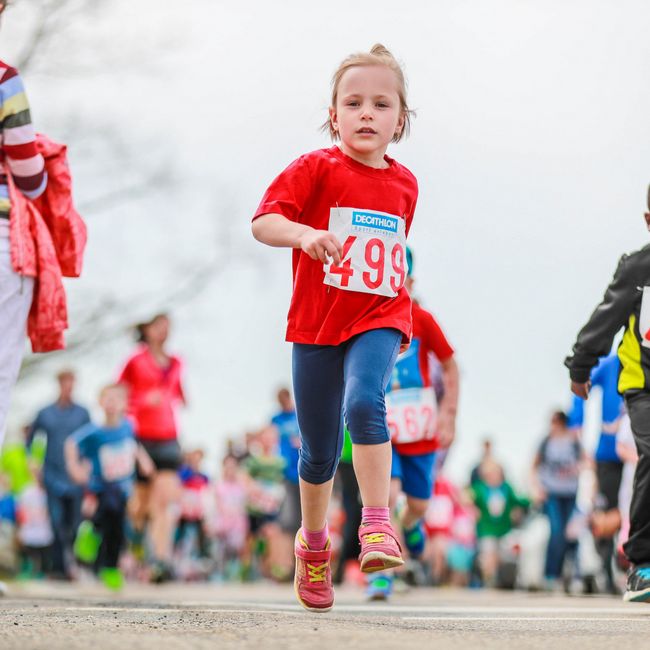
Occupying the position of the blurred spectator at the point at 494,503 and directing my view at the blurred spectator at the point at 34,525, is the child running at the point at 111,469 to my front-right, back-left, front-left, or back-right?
front-left

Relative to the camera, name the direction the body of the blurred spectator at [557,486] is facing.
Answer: toward the camera

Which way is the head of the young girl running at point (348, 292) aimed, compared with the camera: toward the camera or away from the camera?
toward the camera

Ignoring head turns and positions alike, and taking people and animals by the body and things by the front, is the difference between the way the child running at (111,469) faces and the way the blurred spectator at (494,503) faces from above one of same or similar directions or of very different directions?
same or similar directions

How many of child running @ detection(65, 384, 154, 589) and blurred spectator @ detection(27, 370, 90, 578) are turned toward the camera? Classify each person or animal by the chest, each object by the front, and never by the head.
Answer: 2

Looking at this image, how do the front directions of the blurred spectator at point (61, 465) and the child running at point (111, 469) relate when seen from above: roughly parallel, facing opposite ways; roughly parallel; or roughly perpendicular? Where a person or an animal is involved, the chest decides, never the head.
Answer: roughly parallel

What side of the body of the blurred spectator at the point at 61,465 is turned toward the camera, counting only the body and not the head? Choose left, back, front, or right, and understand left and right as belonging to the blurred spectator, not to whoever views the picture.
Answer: front

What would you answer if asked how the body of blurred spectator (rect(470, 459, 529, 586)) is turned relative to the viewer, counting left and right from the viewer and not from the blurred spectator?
facing the viewer
